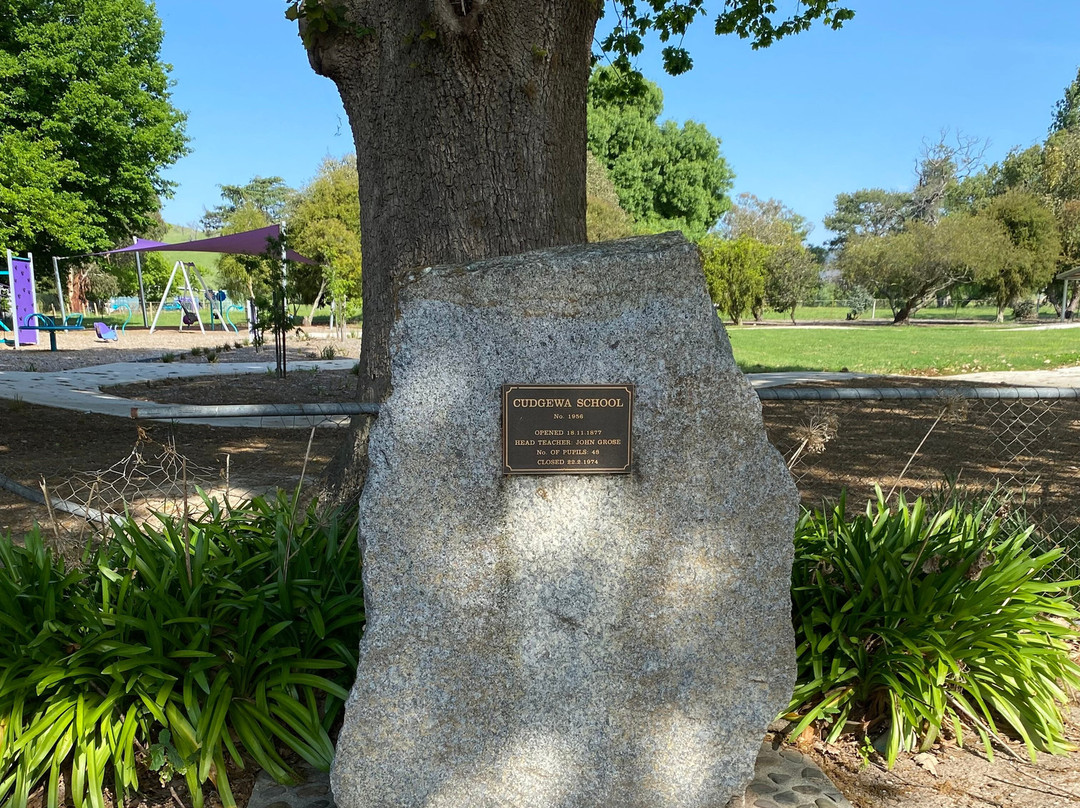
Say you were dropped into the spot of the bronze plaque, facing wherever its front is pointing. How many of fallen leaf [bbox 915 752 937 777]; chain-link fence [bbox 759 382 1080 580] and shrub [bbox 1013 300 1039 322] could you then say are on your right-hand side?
0

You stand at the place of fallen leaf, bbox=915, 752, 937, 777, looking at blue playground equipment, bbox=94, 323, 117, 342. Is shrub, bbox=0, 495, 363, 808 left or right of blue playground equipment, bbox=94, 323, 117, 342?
left

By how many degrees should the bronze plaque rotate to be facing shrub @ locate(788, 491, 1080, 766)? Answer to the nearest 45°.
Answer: approximately 135° to its left

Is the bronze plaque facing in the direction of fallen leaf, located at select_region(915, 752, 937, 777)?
no

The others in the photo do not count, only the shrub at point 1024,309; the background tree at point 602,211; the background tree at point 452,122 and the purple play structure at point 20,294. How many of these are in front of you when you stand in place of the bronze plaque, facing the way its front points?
0

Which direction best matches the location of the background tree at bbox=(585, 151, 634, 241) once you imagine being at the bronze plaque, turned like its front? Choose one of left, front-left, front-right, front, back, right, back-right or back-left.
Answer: back

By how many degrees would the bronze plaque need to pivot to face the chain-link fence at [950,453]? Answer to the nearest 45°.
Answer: approximately 135° to its left

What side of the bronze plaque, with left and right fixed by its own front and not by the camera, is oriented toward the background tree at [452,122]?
back

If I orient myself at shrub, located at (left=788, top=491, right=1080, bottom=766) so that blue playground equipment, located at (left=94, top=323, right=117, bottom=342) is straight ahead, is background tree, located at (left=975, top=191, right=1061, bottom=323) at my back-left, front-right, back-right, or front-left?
front-right

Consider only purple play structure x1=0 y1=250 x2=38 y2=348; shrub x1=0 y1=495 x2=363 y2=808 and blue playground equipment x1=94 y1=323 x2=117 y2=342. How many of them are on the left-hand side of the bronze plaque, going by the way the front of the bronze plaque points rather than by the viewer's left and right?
0

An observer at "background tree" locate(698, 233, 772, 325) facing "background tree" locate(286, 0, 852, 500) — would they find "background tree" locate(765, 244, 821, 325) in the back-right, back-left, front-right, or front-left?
back-left

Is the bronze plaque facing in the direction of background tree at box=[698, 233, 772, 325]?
no

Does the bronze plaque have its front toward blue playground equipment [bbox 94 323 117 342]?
no

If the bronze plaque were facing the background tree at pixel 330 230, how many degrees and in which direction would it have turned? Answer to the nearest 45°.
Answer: approximately 180°

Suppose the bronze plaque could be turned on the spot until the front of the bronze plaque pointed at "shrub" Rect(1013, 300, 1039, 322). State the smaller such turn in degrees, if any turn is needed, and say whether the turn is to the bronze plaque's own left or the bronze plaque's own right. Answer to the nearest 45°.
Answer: approximately 135° to the bronze plaque's own left

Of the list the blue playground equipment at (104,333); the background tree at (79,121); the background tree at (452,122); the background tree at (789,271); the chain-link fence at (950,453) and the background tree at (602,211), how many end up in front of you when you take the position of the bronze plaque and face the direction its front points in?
0

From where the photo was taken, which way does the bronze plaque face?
toward the camera

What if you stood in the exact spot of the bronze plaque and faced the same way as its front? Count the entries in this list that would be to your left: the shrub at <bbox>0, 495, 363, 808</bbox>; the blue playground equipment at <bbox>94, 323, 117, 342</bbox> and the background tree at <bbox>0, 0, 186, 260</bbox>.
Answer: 0

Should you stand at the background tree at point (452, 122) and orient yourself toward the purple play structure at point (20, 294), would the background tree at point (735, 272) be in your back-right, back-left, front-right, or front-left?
front-right

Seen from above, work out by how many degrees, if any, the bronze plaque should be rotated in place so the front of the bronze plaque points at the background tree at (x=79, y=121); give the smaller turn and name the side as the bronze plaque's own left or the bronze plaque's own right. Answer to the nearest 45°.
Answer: approximately 135° to the bronze plaque's own right
